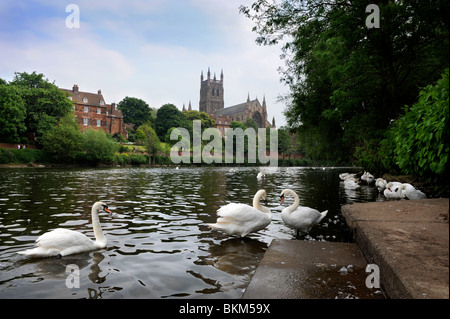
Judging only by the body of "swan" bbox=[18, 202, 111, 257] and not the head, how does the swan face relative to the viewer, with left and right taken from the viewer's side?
facing to the right of the viewer

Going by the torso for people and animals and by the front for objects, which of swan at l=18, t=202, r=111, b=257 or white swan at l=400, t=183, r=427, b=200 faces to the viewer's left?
the white swan

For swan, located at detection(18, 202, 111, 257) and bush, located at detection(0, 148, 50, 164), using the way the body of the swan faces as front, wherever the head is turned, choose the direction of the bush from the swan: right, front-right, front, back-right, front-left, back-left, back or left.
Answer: left

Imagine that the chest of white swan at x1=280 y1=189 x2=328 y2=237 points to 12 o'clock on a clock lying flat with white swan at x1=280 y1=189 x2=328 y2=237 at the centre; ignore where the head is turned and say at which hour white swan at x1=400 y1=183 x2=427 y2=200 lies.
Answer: white swan at x1=400 y1=183 x2=427 y2=200 is roughly at 4 o'clock from white swan at x1=280 y1=189 x2=328 y2=237.

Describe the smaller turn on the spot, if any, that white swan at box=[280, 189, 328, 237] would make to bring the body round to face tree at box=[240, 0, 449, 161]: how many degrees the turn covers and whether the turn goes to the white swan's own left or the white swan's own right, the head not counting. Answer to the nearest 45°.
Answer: approximately 90° to the white swan's own right

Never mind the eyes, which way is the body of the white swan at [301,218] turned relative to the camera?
to the viewer's left

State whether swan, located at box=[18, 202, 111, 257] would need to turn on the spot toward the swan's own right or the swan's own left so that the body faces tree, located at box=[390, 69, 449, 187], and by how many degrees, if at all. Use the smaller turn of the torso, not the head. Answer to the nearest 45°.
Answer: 0° — it already faces it

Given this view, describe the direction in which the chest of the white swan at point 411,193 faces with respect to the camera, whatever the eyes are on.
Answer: to the viewer's left

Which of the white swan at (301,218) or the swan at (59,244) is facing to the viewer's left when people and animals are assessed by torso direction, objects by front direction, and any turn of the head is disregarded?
the white swan
